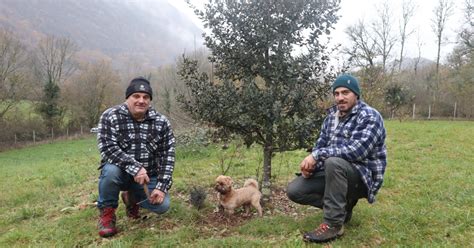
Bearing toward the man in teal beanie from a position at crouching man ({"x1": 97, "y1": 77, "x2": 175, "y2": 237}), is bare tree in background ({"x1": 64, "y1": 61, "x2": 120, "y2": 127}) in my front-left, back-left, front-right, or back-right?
back-left

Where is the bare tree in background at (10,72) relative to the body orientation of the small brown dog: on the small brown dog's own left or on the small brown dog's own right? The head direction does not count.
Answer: on the small brown dog's own right

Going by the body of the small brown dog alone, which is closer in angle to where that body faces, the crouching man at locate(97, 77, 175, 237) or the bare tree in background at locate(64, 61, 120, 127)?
the crouching man

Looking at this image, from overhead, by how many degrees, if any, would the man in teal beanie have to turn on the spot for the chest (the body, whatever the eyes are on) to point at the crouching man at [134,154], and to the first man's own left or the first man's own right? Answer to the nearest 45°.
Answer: approximately 45° to the first man's own right

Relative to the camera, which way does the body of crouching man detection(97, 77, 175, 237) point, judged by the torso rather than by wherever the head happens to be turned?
toward the camera

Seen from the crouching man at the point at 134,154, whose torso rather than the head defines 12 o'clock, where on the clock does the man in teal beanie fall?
The man in teal beanie is roughly at 10 o'clock from the crouching man.

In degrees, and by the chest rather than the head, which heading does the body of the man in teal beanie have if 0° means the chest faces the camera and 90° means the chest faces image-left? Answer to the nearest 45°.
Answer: approximately 45°

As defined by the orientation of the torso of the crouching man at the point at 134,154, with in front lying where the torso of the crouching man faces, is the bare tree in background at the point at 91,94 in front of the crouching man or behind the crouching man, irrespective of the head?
behind
